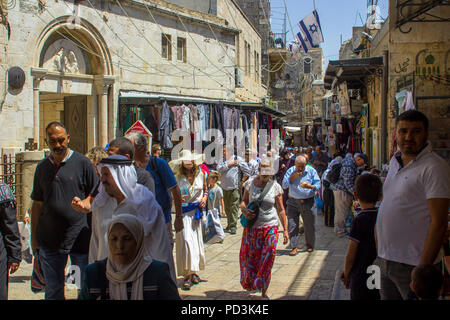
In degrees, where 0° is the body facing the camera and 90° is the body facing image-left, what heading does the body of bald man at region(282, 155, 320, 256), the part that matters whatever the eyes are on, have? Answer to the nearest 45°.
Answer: approximately 0°

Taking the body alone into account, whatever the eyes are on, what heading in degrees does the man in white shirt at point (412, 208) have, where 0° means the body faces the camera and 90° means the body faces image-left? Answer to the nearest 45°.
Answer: approximately 45°

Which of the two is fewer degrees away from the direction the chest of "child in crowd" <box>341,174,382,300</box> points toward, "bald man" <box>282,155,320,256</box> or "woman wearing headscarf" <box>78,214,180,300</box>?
the bald man

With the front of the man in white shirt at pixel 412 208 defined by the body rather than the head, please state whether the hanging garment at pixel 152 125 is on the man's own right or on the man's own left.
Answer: on the man's own right

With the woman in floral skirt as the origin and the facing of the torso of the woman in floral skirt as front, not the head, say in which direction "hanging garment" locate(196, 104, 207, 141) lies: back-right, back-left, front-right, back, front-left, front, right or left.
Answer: back

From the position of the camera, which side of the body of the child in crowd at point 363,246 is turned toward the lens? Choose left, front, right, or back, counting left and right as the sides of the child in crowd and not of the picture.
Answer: back

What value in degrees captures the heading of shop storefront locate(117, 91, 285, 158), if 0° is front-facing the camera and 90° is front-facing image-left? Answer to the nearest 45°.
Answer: approximately 315°

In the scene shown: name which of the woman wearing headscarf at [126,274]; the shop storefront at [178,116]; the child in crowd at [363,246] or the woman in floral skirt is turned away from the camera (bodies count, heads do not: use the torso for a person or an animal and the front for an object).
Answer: the child in crowd

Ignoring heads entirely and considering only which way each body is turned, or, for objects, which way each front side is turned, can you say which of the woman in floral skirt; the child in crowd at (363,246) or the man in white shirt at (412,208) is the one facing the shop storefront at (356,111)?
the child in crowd
